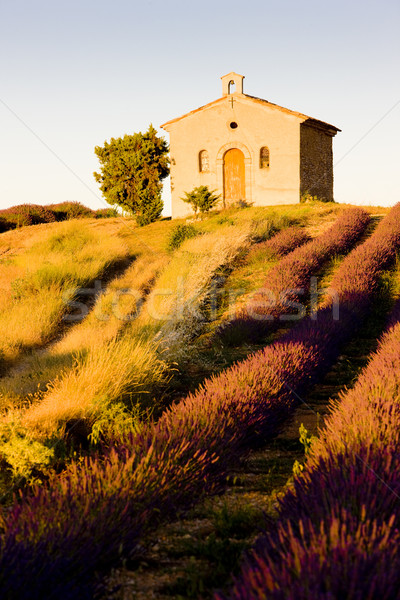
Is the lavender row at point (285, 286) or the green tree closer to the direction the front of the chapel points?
the lavender row

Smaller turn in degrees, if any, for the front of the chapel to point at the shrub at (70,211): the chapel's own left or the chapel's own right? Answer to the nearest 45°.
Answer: approximately 135° to the chapel's own right

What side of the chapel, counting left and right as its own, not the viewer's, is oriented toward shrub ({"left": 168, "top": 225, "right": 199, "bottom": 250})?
front

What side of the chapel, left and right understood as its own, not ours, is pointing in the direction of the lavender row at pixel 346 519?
front

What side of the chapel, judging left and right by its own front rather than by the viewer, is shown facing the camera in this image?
front

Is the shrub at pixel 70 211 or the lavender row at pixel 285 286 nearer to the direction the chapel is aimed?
the lavender row

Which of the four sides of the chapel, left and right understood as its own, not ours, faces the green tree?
right

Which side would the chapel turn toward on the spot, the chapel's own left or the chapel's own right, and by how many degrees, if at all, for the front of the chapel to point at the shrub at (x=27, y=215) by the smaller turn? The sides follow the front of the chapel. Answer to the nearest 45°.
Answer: approximately 90° to the chapel's own right

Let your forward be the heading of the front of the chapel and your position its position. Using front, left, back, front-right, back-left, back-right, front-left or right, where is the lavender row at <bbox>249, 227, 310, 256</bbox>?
front

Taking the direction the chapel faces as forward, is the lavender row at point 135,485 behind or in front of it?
in front
